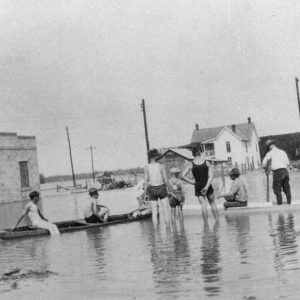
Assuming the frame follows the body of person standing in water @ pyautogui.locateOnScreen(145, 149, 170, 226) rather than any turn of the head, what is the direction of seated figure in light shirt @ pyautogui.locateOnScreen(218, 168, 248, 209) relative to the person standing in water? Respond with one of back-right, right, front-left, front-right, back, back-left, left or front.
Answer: front-right

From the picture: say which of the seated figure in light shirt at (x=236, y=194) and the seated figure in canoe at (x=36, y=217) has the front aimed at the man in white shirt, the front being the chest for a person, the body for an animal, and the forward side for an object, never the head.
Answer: the seated figure in canoe at (x=36, y=217)

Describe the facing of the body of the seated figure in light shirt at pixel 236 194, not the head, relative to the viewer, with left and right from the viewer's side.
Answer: facing to the left of the viewer

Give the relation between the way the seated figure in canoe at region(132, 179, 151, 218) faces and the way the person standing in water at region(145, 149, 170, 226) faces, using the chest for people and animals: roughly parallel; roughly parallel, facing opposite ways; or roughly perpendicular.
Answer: roughly perpendicular

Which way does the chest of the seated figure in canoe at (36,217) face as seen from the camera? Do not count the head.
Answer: to the viewer's right

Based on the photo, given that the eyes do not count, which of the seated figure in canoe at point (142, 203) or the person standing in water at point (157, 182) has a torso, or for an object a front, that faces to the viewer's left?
the seated figure in canoe

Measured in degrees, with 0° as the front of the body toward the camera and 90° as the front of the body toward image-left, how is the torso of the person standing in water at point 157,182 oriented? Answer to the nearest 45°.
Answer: approximately 180°

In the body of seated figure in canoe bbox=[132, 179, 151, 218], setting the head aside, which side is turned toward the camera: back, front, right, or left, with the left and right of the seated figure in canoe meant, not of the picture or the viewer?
left

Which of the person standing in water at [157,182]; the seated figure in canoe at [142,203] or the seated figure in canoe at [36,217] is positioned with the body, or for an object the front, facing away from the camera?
the person standing in water
